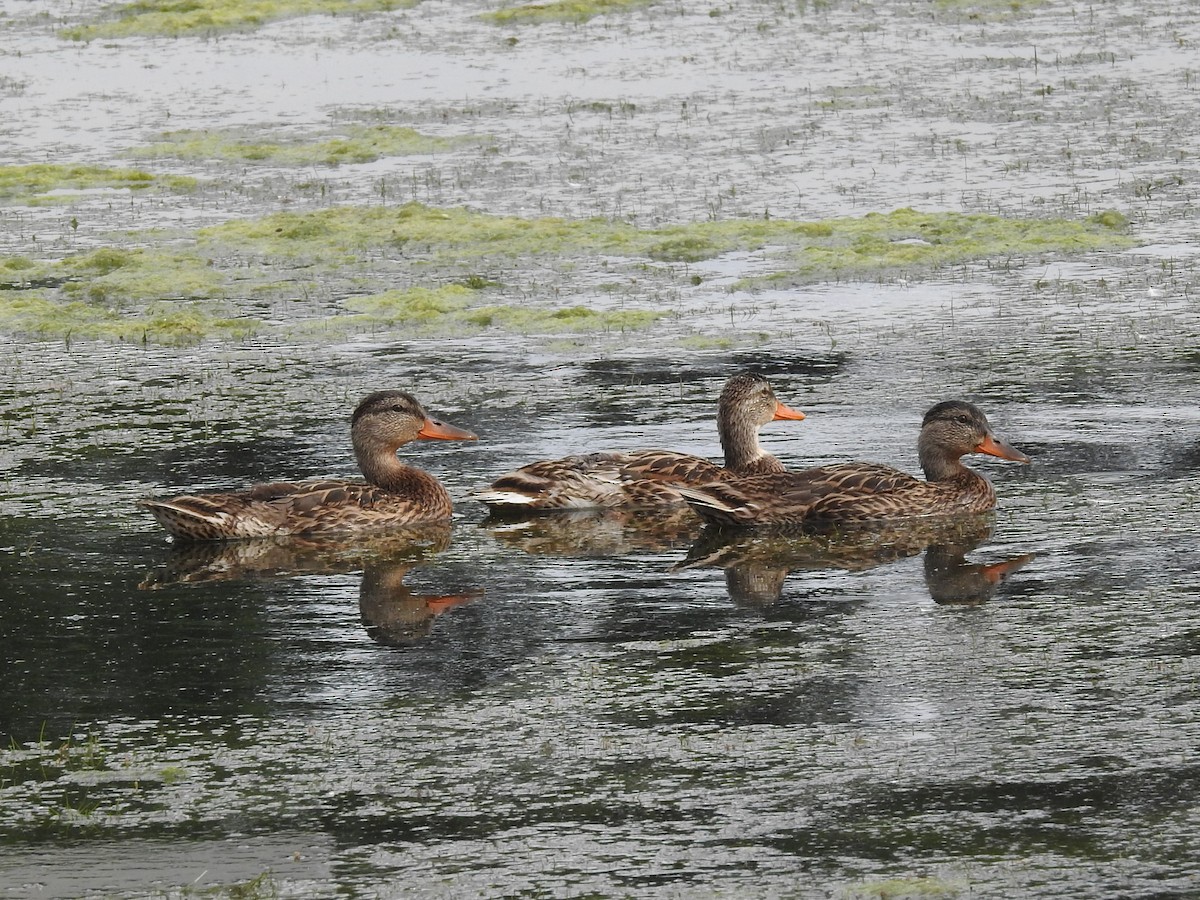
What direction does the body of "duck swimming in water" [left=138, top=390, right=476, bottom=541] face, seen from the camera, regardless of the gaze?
to the viewer's right

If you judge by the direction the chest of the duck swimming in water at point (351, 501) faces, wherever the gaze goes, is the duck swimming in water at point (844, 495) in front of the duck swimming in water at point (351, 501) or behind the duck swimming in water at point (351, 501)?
in front

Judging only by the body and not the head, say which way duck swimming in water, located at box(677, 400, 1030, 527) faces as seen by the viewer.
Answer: to the viewer's right

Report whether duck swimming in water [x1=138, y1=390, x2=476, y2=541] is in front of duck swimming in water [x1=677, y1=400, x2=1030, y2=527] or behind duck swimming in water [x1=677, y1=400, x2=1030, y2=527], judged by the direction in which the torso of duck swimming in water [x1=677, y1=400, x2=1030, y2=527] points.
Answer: behind

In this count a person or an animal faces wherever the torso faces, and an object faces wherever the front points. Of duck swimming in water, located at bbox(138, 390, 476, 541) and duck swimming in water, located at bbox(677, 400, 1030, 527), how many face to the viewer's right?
2
